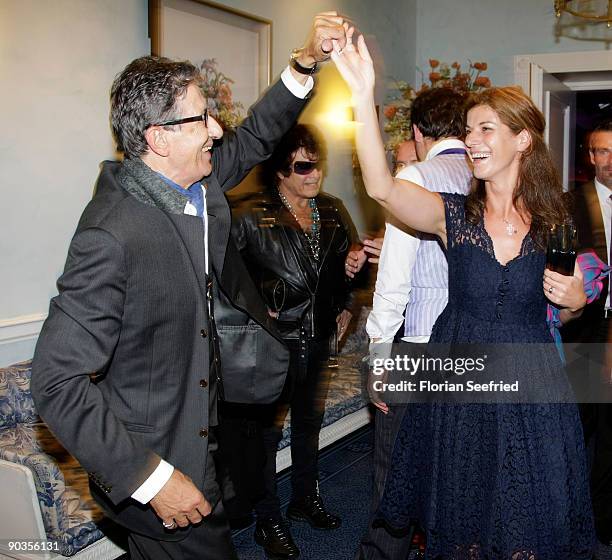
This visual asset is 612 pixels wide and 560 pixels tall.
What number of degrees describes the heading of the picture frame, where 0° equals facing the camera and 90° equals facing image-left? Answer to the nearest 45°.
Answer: approximately 315°

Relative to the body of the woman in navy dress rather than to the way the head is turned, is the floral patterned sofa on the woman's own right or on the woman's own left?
on the woman's own right

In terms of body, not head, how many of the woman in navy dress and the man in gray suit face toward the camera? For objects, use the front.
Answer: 1

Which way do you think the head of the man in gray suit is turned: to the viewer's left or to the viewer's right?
to the viewer's right

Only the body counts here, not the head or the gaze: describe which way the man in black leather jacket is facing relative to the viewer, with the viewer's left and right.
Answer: facing the viewer and to the right of the viewer

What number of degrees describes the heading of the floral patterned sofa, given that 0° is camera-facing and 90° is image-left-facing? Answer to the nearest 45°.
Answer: approximately 315°

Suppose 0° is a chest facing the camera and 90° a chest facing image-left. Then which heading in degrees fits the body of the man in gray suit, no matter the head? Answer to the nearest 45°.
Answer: approximately 270°

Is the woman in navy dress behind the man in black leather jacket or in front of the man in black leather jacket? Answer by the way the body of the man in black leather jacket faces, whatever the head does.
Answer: in front

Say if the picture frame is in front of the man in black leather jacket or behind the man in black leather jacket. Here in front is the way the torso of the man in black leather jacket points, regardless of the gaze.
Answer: behind

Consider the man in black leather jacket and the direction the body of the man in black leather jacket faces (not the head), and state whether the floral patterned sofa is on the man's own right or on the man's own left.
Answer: on the man's own right

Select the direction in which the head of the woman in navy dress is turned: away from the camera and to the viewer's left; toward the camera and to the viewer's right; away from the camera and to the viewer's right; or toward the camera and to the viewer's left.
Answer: toward the camera and to the viewer's left

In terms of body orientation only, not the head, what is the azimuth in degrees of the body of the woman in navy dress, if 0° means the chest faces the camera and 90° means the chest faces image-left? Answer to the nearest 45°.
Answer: approximately 0°
